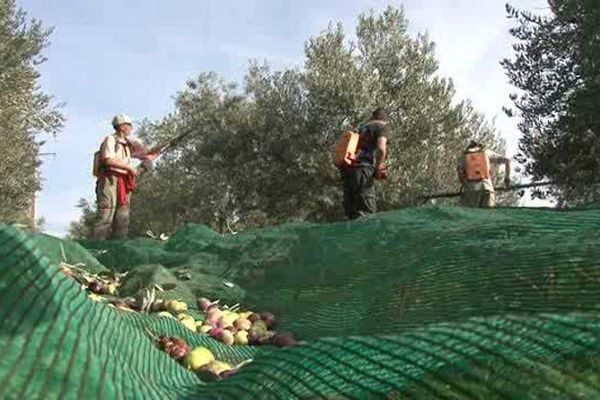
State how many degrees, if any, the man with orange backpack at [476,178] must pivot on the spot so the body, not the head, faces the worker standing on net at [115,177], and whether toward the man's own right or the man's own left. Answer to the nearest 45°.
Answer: approximately 135° to the man's own left

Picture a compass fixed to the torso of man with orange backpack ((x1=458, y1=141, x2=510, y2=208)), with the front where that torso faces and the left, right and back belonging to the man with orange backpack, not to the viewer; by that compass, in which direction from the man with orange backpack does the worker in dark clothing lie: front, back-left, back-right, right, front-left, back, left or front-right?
back-left

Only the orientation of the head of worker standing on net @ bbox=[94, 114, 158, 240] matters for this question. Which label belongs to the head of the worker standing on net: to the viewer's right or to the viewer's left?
to the viewer's right

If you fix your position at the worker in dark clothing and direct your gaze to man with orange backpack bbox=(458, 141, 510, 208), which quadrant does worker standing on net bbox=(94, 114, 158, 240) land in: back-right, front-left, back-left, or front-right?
back-left

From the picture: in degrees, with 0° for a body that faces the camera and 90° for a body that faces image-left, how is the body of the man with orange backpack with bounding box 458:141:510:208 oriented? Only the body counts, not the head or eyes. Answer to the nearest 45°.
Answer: approximately 180°
